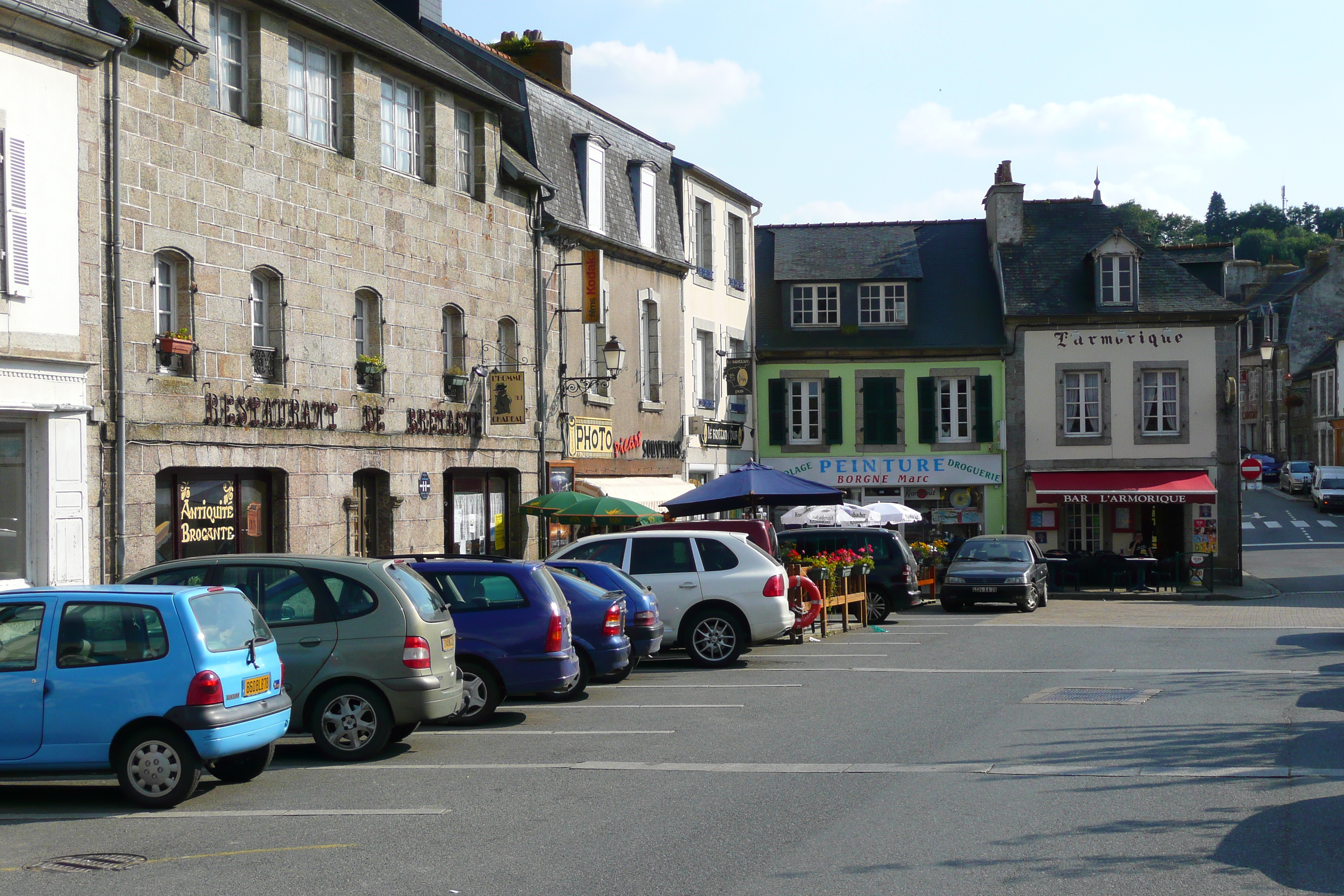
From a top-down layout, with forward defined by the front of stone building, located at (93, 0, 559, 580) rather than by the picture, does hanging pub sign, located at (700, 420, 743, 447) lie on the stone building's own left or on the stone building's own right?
on the stone building's own left

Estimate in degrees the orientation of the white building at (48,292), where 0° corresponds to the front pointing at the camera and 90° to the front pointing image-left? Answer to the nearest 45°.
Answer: approximately 315°

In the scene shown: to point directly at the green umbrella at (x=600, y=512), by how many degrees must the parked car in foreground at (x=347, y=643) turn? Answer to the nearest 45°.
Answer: approximately 90° to its right

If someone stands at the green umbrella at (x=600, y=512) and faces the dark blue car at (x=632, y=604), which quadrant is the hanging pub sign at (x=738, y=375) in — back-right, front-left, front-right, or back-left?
back-left

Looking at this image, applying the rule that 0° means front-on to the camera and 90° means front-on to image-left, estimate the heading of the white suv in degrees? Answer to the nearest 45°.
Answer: approximately 90°

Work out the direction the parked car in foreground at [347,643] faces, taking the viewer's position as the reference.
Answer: facing to the left of the viewer
